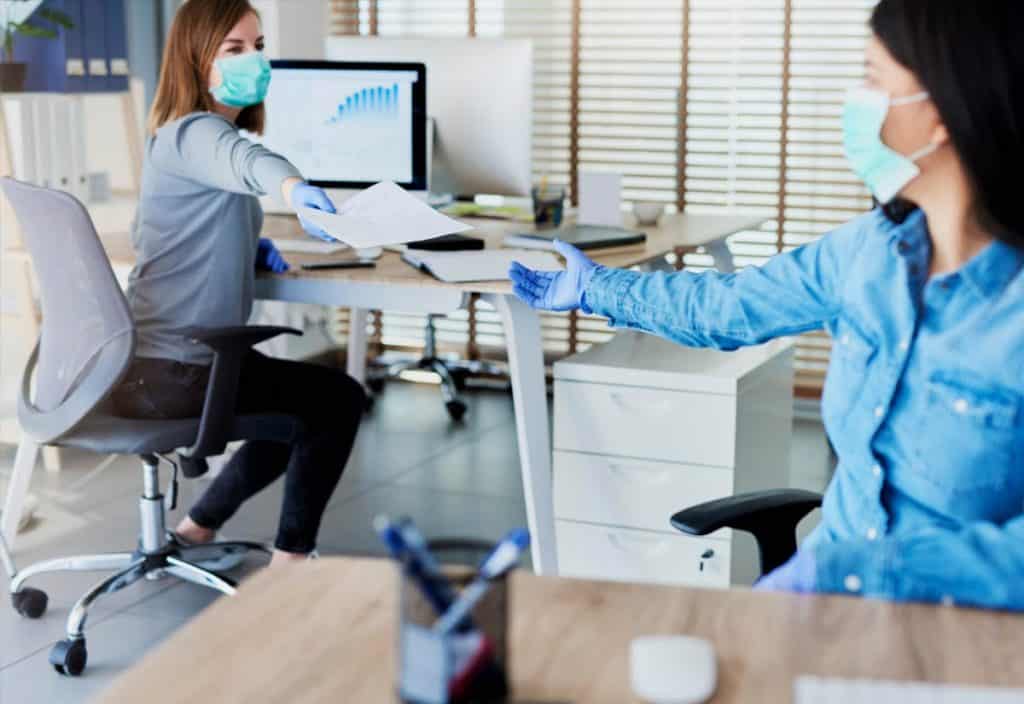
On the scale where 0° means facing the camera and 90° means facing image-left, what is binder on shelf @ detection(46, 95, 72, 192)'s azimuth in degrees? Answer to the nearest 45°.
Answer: approximately 0°

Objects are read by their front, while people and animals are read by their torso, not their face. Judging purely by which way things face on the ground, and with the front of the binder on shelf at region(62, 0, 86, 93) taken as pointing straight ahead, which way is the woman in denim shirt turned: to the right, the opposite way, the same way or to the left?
to the right

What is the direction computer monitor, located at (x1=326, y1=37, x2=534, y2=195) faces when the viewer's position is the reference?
facing away from the viewer

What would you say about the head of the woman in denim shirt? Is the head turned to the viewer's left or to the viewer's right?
to the viewer's left

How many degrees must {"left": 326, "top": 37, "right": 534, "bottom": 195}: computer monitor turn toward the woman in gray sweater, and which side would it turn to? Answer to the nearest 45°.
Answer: approximately 135° to its left

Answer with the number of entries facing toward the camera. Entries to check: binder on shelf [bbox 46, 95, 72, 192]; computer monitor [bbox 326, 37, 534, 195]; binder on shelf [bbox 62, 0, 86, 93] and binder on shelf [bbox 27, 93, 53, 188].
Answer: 3

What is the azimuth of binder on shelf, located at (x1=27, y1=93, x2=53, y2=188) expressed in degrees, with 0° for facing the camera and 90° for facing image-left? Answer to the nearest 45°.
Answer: approximately 0°

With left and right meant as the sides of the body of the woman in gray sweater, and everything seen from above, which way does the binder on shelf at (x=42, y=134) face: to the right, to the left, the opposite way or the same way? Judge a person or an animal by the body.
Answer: to the right
